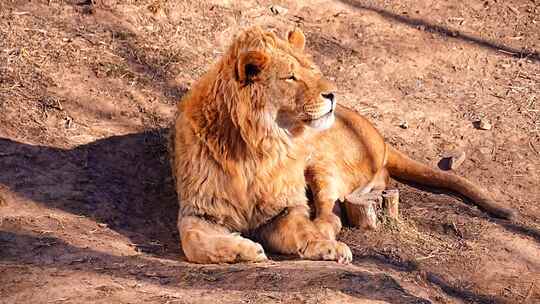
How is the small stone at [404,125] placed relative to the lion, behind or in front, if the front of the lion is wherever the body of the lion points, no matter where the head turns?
behind

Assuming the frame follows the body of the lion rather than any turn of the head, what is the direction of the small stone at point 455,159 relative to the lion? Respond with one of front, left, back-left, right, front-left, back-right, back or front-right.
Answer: back

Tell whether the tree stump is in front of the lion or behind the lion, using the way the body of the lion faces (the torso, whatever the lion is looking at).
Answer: behind

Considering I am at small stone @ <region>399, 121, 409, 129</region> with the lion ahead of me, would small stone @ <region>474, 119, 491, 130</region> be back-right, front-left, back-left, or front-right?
back-left

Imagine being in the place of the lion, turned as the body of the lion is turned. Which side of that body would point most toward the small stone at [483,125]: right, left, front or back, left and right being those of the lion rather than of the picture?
back

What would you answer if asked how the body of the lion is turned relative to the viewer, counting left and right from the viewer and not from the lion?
facing the viewer and to the left of the viewer

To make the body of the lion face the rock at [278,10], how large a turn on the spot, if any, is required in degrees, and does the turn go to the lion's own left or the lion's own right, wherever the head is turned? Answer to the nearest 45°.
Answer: approximately 135° to the lion's own right

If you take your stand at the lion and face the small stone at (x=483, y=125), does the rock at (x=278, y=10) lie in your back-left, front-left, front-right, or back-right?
front-left

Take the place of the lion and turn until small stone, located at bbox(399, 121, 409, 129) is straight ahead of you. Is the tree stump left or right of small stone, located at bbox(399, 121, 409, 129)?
right

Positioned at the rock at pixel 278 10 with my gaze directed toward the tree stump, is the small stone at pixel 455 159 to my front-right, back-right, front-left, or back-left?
front-left
